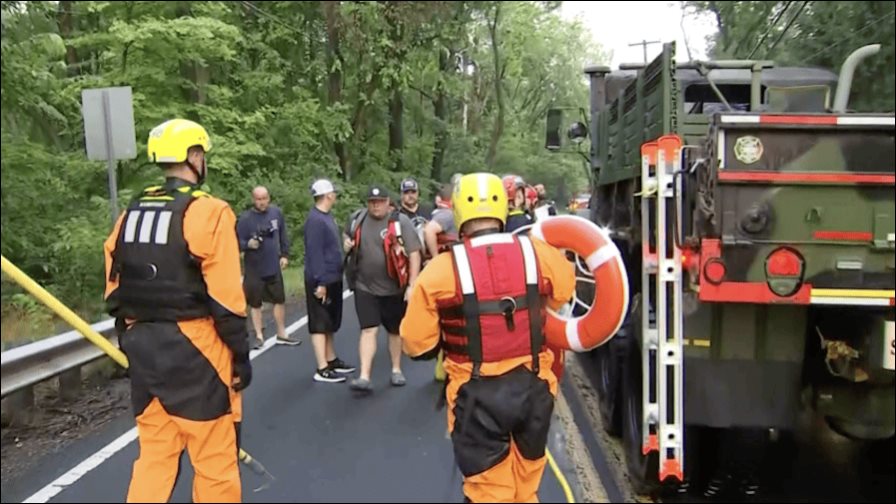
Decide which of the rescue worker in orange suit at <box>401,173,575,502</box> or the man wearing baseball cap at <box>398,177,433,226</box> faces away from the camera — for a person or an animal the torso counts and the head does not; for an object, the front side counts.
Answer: the rescue worker in orange suit

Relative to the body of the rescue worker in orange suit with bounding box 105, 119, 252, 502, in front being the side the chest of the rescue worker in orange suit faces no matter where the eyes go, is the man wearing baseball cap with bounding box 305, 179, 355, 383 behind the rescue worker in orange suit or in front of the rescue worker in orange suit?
in front

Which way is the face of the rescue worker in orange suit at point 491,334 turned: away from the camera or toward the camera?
away from the camera

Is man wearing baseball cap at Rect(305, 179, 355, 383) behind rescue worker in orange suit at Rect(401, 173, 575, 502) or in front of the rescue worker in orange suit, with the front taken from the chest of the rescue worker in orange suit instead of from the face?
in front

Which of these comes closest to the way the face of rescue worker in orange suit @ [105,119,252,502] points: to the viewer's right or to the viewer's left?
to the viewer's right

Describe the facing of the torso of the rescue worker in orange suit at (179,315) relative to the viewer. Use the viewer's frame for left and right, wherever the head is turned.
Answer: facing away from the viewer and to the right of the viewer

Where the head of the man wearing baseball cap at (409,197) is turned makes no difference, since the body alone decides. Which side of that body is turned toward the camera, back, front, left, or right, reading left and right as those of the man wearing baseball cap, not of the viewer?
front

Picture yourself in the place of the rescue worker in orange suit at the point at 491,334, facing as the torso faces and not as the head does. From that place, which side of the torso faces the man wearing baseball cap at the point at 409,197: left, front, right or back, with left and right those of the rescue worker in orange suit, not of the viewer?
front
